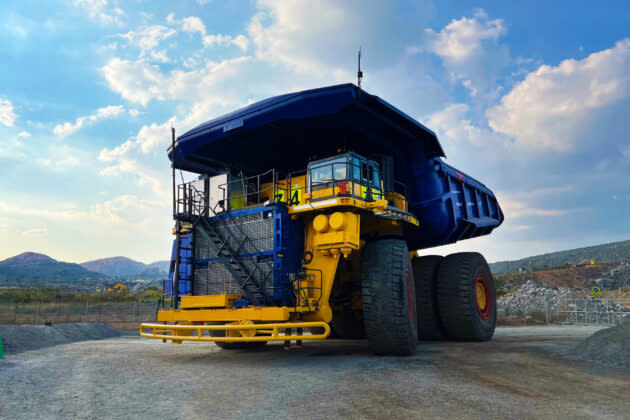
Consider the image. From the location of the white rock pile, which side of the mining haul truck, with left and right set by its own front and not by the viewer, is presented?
back

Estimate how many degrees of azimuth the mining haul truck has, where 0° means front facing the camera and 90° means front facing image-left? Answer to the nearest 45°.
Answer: approximately 45°

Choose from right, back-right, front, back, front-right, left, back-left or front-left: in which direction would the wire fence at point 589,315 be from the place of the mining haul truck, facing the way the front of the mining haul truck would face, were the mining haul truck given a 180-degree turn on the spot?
front

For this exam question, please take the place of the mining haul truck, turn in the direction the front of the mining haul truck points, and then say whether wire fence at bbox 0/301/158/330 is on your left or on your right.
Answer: on your right
